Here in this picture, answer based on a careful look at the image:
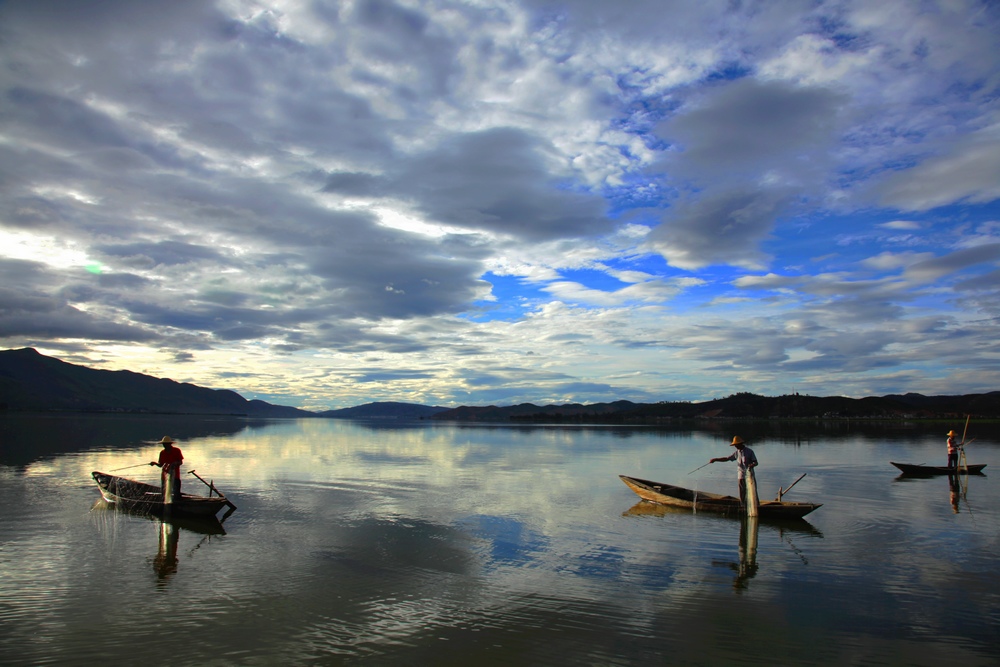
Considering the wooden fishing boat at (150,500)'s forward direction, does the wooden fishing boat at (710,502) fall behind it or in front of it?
behind

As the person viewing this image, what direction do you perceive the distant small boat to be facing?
facing to the left of the viewer

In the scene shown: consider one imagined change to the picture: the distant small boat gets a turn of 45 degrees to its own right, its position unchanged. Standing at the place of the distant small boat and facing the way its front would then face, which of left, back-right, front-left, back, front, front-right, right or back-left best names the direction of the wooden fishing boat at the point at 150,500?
left

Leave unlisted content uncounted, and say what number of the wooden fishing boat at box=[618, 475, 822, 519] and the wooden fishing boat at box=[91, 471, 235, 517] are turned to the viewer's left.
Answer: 2

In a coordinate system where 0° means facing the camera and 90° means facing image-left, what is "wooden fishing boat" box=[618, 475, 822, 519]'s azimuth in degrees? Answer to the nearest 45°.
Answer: approximately 90°

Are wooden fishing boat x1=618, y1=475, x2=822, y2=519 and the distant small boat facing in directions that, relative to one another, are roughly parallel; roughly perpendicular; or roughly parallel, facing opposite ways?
roughly parallel

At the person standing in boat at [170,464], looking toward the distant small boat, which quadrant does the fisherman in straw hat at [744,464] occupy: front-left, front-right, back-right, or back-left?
front-right

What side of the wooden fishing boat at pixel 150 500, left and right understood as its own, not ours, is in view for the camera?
left
